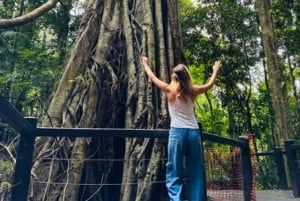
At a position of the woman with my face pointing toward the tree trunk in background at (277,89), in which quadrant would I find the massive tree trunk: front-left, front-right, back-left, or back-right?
front-left

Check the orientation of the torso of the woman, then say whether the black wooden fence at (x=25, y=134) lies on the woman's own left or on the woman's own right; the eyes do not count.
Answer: on the woman's own left

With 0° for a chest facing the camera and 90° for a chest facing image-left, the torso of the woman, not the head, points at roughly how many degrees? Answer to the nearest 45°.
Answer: approximately 180°

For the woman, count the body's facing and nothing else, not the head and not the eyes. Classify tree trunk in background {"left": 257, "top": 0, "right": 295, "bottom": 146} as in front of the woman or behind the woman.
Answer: in front

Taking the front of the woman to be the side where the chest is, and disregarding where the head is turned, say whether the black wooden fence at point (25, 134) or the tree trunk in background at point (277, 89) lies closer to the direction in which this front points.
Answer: the tree trunk in background

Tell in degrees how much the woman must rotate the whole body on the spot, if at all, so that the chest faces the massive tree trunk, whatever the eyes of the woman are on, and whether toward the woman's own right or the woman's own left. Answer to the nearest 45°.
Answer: approximately 45° to the woman's own left

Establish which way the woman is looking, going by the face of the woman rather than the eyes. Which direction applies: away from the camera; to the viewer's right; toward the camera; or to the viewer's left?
away from the camera
